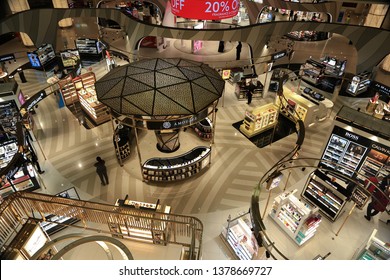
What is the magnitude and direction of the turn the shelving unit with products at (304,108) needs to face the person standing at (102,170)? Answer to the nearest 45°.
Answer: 0° — it already faces them

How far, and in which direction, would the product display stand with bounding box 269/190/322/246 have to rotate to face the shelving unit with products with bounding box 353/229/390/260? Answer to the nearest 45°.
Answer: approximately 135° to its left

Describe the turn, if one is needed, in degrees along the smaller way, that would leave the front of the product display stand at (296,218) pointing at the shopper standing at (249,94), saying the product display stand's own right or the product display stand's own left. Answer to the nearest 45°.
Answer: approximately 90° to the product display stand's own right

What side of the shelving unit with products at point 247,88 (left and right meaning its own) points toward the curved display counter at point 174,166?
front

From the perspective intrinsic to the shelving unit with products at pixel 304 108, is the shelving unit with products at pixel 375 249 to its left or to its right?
on its left

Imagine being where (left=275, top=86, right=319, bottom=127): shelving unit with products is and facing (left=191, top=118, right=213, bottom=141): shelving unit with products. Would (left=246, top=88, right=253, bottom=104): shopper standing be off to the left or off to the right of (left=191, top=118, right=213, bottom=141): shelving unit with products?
right

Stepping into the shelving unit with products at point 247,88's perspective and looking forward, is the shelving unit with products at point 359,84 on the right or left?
on its left

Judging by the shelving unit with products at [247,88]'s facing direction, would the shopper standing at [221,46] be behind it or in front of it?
behind

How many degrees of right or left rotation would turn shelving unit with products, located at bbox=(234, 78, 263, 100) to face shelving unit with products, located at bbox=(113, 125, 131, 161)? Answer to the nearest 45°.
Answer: approximately 45° to its right

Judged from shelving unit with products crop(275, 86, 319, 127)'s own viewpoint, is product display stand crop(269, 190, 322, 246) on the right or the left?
on its left
